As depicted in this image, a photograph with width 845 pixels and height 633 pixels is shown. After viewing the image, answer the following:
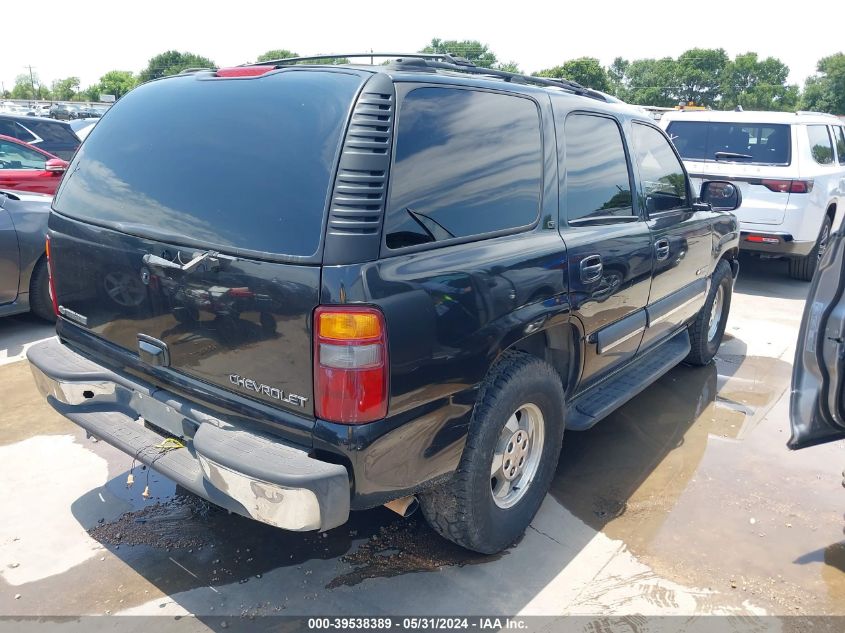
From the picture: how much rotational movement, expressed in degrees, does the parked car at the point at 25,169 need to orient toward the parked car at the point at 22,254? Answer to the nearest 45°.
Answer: approximately 90° to its right

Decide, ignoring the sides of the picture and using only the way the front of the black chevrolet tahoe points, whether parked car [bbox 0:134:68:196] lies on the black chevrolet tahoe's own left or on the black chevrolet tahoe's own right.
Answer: on the black chevrolet tahoe's own left

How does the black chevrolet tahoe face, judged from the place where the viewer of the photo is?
facing away from the viewer and to the right of the viewer

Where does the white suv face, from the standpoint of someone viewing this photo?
facing away from the viewer and to the right of the viewer

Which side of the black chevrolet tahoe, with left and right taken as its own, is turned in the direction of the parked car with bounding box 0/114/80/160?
left

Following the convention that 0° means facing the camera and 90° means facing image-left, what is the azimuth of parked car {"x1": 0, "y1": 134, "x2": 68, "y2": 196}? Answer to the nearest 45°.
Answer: approximately 270°

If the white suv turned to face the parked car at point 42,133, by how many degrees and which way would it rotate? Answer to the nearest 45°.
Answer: approximately 135° to its left
